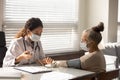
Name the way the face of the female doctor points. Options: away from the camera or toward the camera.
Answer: toward the camera

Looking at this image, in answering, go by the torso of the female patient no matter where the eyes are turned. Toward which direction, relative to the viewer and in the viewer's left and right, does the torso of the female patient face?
facing to the left of the viewer

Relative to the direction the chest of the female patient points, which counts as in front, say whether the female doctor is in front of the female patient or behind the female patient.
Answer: in front

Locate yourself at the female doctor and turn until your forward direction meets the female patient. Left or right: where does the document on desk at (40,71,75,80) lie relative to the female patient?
right

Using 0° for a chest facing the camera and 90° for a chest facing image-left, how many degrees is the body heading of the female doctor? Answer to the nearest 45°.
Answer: approximately 315°

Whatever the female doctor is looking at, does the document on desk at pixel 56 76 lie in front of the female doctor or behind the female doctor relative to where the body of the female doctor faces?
in front

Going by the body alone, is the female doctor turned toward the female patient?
yes

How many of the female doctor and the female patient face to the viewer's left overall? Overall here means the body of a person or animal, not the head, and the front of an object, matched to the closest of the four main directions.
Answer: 1

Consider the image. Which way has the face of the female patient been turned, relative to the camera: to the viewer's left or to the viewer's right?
to the viewer's left
